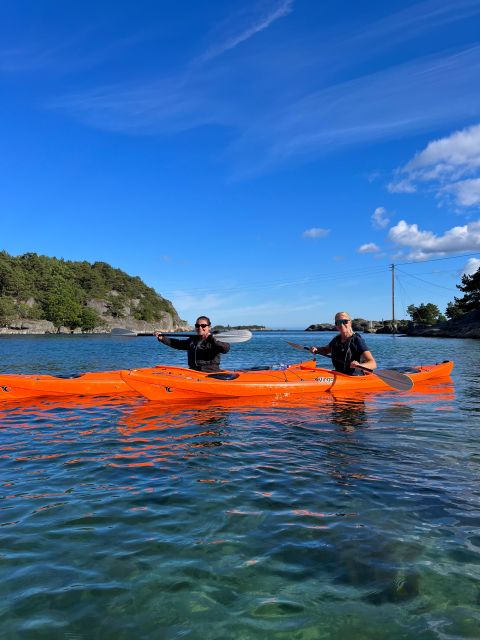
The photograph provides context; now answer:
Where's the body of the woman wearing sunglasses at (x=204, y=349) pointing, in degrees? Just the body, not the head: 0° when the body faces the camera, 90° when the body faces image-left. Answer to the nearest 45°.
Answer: approximately 45°

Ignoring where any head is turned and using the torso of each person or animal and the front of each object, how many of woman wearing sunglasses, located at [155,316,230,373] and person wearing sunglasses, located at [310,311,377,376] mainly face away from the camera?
0

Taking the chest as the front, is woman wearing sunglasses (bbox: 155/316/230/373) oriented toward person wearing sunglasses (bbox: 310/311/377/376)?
no

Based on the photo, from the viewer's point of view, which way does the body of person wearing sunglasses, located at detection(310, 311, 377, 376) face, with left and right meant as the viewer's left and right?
facing the viewer and to the left of the viewer

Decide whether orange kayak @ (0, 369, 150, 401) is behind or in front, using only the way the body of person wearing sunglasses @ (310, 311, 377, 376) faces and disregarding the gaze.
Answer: in front

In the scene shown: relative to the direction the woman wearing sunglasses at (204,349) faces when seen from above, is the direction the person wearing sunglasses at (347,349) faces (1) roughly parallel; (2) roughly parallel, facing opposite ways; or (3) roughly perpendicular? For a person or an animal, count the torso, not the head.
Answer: roughly parallel

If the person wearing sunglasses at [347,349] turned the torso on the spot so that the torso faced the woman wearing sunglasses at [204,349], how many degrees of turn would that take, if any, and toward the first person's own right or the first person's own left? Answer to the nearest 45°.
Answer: approximately 45° to the first person's own right
